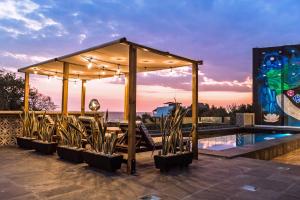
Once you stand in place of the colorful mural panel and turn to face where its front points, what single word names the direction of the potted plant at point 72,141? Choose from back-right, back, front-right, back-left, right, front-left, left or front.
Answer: front

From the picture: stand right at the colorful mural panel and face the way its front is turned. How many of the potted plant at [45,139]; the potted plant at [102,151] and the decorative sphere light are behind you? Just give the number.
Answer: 0

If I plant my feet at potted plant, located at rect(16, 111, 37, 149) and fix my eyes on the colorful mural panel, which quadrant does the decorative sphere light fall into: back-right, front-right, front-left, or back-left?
front-left

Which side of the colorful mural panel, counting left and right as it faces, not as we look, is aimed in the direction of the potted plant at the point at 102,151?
front

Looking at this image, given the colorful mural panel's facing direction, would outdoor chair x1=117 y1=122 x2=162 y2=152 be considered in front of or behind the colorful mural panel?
in front

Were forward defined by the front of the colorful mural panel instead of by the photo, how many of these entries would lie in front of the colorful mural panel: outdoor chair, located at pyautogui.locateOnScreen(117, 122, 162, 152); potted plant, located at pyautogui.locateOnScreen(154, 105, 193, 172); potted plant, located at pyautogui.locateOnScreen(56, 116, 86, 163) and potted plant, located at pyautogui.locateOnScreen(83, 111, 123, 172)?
4

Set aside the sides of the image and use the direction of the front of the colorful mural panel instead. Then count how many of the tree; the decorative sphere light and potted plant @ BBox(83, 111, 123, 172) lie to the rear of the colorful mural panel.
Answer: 0

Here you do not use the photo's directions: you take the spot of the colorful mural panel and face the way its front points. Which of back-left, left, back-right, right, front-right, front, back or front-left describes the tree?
front-right

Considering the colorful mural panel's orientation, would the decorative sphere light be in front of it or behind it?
in front

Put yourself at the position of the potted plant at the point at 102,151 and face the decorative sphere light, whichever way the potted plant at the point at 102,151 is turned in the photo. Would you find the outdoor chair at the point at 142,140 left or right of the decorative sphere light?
right

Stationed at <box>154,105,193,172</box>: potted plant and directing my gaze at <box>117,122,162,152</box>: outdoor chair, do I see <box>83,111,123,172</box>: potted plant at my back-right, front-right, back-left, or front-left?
front-left

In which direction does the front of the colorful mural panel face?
toward the camera

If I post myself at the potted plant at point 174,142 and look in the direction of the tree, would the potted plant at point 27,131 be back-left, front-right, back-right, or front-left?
front-left

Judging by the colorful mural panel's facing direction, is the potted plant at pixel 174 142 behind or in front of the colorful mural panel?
in front
